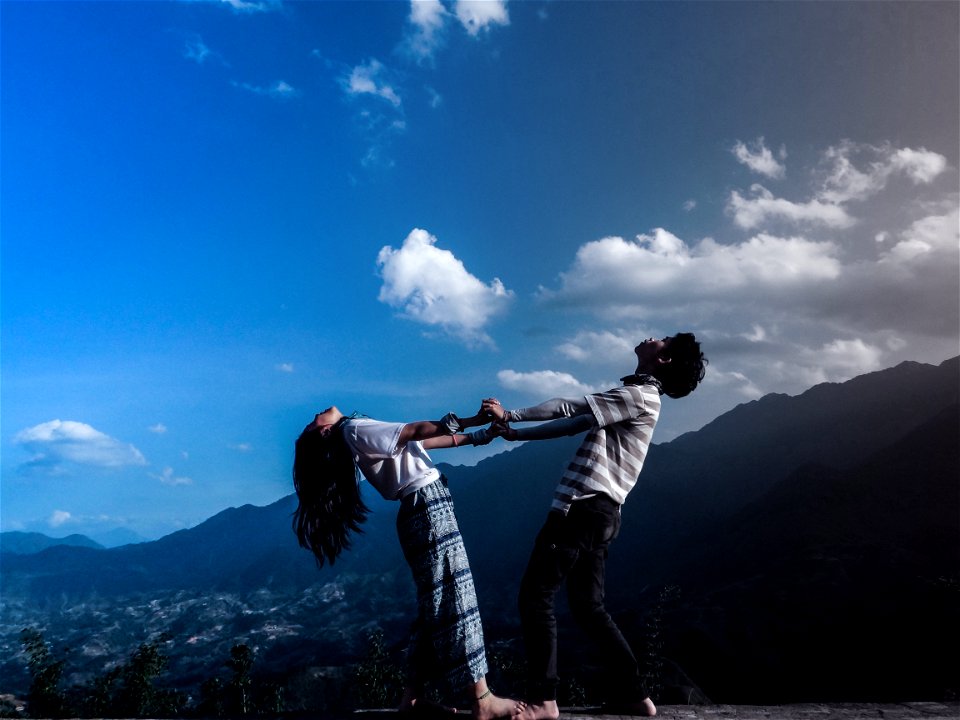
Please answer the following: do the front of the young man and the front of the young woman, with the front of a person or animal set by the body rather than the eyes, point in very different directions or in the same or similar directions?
very different directions

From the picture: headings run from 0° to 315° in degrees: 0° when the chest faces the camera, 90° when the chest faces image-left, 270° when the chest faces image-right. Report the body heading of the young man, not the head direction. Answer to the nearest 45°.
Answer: approximately 90°

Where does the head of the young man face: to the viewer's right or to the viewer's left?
to the viewer's left

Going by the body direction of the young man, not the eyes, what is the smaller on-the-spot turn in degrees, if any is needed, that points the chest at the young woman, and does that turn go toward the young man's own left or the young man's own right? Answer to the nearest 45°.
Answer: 0° — they already face them

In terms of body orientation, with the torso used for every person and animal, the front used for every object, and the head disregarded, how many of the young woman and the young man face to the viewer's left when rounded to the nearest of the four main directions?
1

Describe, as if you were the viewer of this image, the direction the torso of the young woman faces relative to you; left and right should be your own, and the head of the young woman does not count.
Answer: facing to the right of the viewer

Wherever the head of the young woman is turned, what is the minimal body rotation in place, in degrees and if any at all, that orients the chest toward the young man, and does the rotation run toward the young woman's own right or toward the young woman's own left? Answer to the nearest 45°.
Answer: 0° — they already face them

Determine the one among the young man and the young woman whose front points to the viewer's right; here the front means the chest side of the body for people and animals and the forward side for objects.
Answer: the young woman
